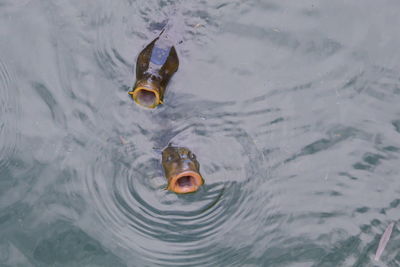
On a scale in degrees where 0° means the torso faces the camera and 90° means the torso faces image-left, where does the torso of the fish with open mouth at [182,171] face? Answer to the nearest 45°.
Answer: approximately 0°

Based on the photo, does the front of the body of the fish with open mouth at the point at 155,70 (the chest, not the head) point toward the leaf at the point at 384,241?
no

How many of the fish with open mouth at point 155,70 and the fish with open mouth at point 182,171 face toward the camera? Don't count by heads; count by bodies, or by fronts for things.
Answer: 2

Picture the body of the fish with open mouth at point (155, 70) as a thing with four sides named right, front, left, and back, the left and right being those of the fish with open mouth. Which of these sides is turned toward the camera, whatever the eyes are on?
front

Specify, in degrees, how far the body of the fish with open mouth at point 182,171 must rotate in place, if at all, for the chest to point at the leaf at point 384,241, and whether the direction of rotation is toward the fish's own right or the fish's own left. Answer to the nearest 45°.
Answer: approximately 90° to the fish's own left

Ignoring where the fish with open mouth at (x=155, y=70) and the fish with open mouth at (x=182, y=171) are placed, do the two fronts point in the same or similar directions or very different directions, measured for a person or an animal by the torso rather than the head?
same or similar directions
